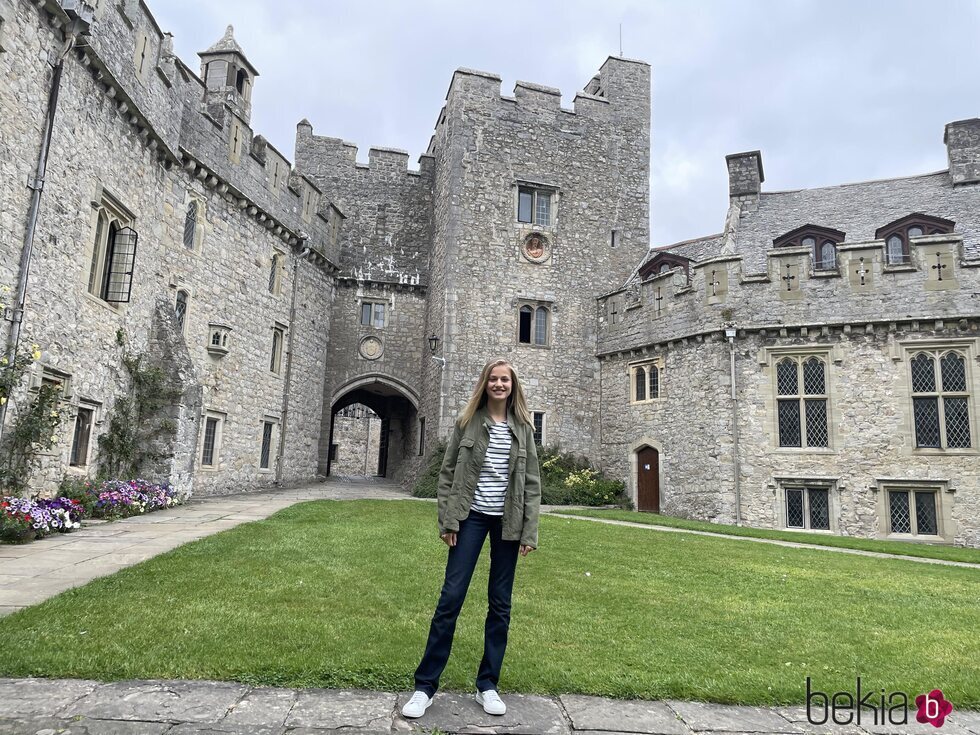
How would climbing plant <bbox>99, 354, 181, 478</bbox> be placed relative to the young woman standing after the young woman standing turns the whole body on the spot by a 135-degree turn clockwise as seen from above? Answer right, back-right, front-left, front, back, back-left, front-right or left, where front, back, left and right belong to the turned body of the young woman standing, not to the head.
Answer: front

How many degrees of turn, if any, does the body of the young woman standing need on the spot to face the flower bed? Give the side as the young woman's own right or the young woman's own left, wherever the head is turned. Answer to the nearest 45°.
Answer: approximately 135° to the young woman's own right

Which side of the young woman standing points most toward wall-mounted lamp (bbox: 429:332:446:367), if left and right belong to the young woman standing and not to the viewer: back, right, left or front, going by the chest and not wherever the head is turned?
back

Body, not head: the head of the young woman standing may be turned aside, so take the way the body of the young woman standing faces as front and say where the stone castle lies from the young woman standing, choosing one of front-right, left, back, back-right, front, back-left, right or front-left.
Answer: back

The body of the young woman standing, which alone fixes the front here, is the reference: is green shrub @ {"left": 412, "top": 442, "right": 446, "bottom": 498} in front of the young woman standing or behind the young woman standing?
behind

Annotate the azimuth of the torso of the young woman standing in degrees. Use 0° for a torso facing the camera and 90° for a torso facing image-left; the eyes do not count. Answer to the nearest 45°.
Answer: approximately 0°
